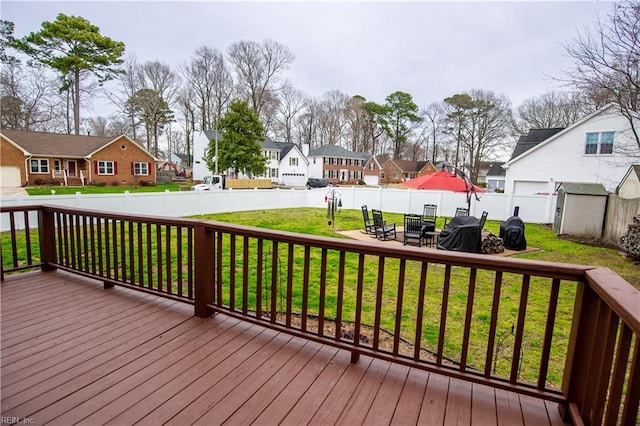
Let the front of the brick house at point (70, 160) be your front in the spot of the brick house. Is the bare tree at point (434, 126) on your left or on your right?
on your left

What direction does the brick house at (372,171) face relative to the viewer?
toward the camera

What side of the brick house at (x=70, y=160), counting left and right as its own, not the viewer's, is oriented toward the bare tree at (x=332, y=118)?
left

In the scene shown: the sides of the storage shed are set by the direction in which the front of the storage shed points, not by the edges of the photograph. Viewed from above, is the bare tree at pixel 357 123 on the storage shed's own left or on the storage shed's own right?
on the storage shed's own right

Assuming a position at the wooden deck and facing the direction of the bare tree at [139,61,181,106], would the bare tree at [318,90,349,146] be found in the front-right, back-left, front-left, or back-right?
front-right

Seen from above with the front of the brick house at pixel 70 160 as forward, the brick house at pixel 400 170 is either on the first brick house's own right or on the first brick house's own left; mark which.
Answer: on the first brick house's own left

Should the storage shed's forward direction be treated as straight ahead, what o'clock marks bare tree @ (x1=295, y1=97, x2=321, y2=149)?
The bare tree is roughly at 4 o'clock from the storage shed.

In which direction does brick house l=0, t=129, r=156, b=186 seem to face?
toward the camera

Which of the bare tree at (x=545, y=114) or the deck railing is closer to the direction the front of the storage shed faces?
the deck railing

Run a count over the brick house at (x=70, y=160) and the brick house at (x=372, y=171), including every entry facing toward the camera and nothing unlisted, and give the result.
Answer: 2

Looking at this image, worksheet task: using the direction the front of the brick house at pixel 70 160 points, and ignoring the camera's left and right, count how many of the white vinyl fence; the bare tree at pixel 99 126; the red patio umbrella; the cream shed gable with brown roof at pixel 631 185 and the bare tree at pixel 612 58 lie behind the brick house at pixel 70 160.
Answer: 1

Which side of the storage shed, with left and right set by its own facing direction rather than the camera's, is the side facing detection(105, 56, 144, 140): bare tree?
right
